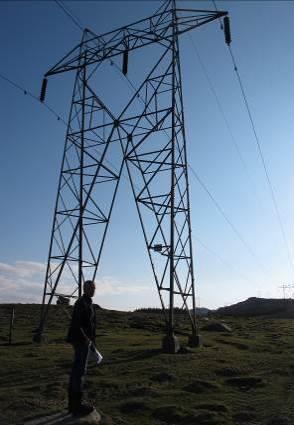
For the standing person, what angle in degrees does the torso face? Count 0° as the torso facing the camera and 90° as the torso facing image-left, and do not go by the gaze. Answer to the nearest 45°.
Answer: approximately 270°
